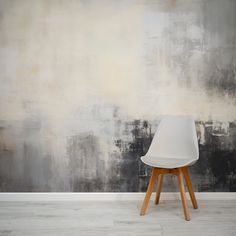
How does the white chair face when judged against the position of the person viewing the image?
facing the viewer and to the left of the viewer
